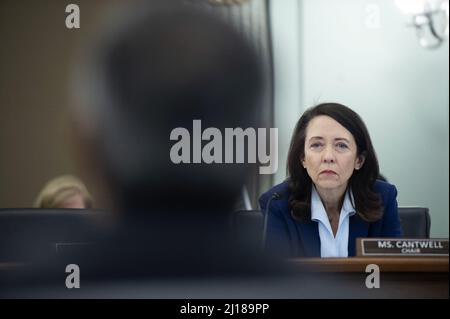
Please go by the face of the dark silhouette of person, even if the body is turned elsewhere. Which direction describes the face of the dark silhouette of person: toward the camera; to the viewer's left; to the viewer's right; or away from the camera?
away from the camera

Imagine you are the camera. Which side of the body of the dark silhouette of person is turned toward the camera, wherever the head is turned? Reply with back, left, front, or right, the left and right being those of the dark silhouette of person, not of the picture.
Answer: back

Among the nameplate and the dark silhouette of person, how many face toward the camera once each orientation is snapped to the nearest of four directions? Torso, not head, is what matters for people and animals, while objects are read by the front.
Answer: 1

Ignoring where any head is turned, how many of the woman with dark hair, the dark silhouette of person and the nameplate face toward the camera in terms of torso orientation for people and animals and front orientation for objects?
2

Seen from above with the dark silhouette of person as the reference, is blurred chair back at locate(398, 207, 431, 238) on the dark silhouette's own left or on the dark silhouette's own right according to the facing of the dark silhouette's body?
on the dark silhouette's own right

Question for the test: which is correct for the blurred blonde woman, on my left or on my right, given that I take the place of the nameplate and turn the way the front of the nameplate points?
on my right

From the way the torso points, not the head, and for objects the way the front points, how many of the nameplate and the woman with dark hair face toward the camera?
2
